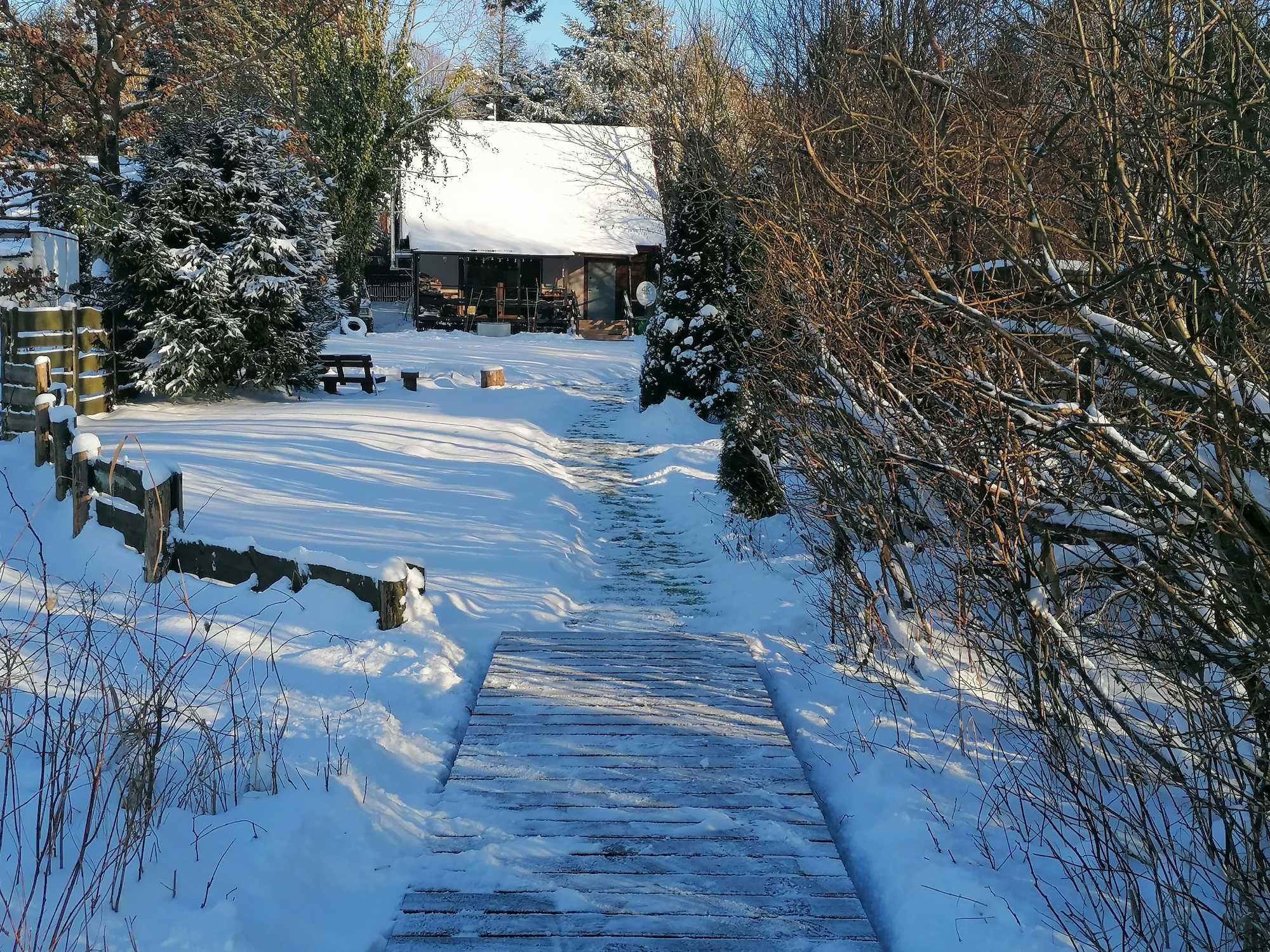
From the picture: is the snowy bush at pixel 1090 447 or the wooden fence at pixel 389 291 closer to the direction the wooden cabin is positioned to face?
the snowy bush

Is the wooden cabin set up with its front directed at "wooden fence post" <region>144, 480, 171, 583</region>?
yes

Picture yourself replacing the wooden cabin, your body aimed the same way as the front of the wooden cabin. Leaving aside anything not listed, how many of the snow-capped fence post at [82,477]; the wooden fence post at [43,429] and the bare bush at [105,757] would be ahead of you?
3

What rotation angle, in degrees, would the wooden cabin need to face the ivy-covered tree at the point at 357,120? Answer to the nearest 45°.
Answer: approximately 45° to its right

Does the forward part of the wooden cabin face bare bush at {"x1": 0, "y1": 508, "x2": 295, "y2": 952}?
yes

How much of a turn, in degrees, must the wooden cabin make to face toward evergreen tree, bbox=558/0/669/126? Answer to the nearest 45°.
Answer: approximately 180°

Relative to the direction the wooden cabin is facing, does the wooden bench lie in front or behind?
in front

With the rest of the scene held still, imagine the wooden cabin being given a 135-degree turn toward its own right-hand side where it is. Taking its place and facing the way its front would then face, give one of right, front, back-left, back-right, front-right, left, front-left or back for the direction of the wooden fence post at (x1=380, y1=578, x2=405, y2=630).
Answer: back-left

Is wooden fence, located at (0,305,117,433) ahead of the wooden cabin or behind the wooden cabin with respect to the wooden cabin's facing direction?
ahead

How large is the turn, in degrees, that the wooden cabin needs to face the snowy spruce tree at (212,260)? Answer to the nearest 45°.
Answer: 0° — it already faces it

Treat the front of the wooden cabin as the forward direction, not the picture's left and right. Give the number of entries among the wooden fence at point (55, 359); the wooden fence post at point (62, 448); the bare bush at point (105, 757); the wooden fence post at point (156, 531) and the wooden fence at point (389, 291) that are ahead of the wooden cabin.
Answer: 4

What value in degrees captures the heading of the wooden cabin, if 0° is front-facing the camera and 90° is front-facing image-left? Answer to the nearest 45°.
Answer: approximately 0°

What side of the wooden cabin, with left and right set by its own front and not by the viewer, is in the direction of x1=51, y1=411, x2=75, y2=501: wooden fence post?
front

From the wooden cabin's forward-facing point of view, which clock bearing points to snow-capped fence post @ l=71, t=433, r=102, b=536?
The snow-capped fence post is roughly at 12 o'clock from the wooden cabin.
